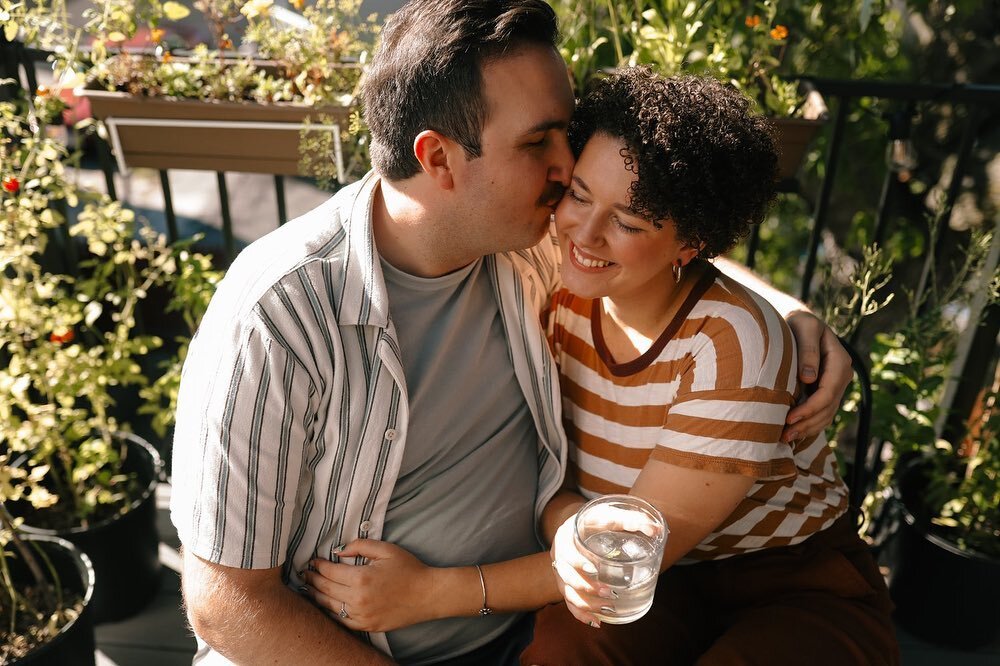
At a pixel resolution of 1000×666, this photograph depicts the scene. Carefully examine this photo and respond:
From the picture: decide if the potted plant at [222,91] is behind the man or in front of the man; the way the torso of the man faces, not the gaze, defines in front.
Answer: behind

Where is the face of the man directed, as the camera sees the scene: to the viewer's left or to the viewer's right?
to the viewer's right

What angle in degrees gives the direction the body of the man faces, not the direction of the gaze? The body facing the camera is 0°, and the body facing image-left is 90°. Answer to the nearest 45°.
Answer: approximately 315°

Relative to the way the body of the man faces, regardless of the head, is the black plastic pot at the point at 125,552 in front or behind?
behind

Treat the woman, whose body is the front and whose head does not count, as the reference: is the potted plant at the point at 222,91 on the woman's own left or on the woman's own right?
on the woman's own right

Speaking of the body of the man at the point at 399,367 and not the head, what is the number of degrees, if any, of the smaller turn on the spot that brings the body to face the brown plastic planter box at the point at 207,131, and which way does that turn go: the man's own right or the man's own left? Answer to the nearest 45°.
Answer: approximately 180°

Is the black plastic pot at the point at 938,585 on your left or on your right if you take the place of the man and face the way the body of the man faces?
on your left

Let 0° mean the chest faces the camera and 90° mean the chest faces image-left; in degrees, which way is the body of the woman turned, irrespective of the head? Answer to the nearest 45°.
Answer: approximately 45°
